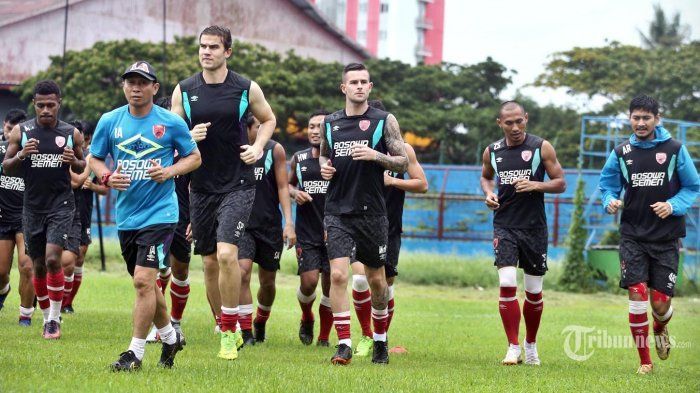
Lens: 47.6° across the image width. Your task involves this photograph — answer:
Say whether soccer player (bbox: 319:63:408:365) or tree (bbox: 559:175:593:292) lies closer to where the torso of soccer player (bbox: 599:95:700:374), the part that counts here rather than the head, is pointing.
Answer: the soccer player

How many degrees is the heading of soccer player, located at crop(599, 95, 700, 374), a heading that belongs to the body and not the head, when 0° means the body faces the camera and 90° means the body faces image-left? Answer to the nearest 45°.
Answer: approximately 0°

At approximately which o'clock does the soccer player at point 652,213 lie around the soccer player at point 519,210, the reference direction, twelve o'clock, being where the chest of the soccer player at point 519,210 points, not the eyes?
the soccer player at point 652,213 is roughly at 9 o'clock from the soccer player at point 519,210.

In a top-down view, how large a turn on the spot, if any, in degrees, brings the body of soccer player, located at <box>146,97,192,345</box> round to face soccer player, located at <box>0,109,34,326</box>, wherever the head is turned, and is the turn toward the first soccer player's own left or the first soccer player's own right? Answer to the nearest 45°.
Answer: approximately 135° to the first soccer player's own right

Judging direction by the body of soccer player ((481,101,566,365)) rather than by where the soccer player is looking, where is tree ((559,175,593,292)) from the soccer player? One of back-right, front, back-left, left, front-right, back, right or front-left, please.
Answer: back

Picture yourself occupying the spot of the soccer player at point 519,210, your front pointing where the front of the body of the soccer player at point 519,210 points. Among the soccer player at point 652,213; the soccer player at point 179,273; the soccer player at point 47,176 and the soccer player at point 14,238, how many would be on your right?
3
